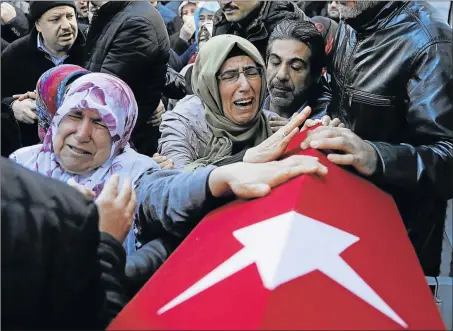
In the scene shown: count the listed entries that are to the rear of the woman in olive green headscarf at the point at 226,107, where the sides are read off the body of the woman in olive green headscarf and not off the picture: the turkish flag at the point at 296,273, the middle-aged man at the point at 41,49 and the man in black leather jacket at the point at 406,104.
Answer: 1

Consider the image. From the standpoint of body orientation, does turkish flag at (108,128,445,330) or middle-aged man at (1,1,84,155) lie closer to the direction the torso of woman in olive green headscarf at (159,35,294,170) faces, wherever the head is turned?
the turkish flag

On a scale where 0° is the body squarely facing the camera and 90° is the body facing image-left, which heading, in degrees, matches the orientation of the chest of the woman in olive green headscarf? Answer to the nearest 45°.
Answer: approximately 315°

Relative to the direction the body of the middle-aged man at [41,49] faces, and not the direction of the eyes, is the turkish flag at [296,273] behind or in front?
in front

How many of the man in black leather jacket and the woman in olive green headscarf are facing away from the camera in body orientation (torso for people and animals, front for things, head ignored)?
0

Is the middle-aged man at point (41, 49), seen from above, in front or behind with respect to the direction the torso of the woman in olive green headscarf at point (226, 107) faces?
behind

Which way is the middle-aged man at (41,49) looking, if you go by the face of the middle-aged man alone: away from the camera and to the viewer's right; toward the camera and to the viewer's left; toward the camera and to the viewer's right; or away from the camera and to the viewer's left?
toward the camera and to the viewer's right

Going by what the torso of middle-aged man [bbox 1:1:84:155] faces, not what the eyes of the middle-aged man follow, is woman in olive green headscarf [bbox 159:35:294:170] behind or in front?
in front

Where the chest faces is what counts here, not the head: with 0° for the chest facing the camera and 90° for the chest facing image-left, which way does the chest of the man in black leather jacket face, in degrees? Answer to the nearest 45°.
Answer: approximately 45°
